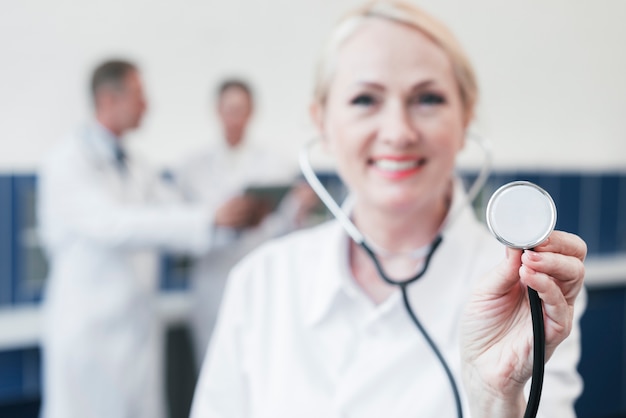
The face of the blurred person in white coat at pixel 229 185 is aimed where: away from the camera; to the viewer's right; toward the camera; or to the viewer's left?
toward the camera

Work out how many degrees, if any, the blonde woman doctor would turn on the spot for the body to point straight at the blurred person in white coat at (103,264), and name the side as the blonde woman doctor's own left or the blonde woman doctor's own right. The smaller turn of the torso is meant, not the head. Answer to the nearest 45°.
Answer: approximately 135° to the blonde woman doctor's own right

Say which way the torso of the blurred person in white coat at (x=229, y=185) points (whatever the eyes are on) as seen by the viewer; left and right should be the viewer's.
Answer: facing the viewer

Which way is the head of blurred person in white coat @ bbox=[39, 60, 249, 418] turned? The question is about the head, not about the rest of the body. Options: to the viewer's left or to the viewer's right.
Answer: to the viewer's right

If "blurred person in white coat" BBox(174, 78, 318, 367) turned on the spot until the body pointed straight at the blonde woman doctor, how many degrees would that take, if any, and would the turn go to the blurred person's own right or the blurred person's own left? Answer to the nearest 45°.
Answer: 0° — they already face them

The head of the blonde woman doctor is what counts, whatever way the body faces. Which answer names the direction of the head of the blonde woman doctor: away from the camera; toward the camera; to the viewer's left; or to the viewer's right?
toward the camera

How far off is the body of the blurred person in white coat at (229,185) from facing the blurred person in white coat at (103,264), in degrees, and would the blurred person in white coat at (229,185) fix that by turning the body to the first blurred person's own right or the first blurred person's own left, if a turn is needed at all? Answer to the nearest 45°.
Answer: approximately 45° to the first blurred person's own right

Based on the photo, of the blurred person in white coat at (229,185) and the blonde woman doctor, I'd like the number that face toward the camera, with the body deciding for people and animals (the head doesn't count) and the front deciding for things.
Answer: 2

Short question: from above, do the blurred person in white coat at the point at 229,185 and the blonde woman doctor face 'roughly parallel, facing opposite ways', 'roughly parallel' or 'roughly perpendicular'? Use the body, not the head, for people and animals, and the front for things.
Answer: roughly parallel
